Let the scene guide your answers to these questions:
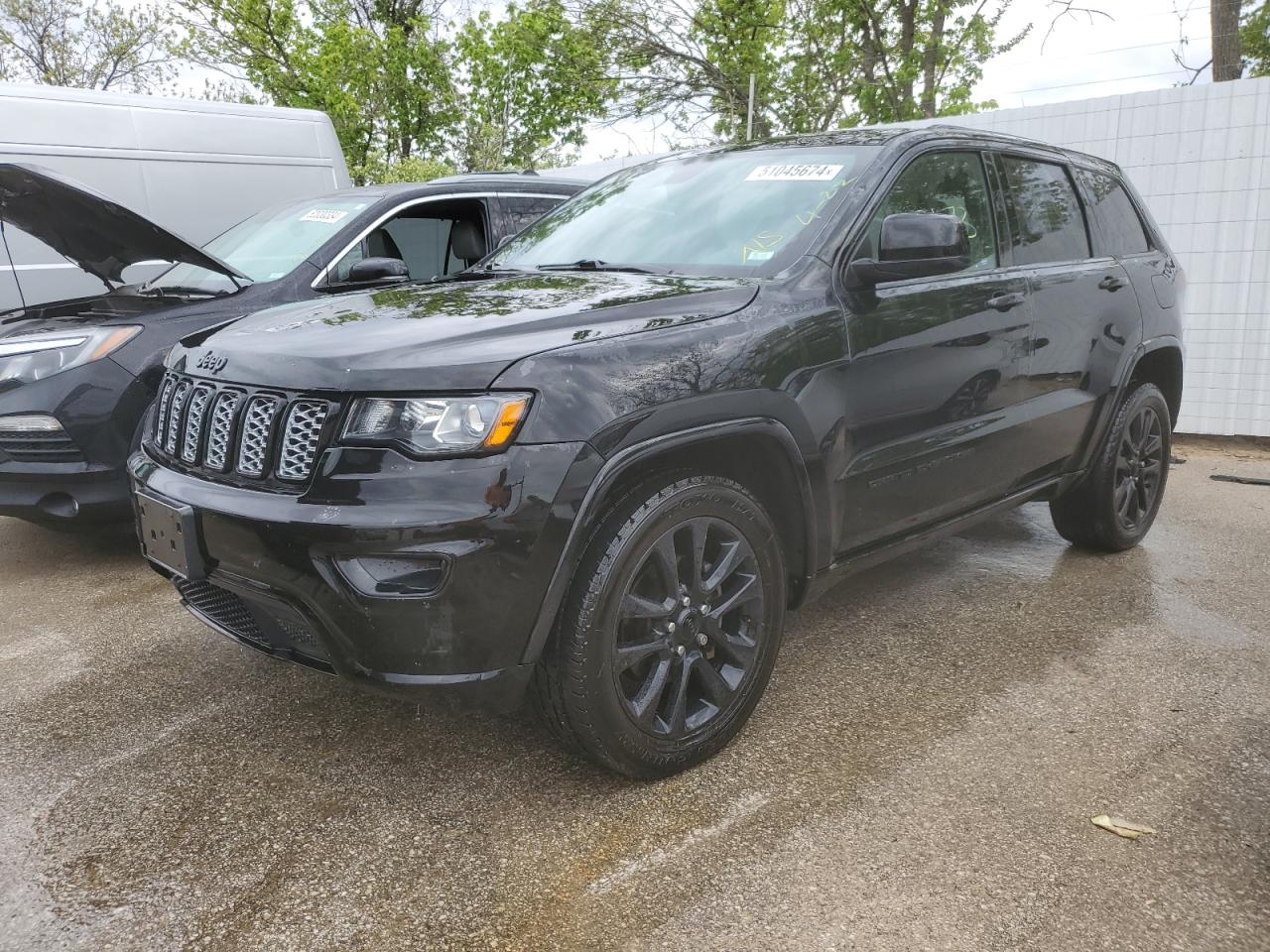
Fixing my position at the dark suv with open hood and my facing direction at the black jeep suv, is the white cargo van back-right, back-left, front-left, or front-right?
back-left

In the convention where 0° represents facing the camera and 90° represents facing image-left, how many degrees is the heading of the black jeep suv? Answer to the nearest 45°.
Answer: approximately 45°

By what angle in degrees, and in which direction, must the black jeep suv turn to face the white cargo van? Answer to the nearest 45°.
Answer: approximately 90° to its right

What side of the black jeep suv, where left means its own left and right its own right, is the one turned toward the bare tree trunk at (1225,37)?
back

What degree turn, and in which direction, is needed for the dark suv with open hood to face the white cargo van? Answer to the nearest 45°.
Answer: approximately 135° to its right

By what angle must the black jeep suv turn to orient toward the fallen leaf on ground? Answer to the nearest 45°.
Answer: approximately 135° to its left

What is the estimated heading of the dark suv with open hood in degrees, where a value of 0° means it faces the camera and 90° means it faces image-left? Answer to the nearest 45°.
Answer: approximately 45°

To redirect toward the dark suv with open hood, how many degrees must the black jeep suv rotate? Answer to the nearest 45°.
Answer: approximately 90° to its right

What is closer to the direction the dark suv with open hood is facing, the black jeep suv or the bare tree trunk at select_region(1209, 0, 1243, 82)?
the black jeep suv
